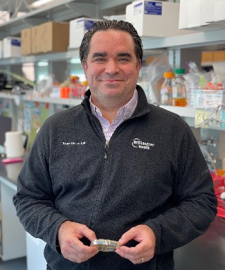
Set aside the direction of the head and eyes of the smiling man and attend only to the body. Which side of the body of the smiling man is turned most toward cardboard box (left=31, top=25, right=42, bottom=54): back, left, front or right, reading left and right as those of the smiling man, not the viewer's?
back

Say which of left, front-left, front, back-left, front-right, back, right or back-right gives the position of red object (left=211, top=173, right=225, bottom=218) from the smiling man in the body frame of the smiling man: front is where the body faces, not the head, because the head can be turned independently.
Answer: back-left

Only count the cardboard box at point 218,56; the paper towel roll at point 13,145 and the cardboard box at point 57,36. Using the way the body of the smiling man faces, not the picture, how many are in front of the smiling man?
0

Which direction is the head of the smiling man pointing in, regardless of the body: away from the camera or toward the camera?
toward the camera

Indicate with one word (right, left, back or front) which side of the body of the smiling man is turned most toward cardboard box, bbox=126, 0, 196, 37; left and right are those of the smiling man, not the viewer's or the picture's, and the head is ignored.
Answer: back

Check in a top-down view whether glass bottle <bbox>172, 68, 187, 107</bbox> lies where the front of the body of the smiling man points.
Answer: no

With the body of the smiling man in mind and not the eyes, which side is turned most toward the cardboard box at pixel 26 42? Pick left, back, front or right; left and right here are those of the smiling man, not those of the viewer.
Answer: back

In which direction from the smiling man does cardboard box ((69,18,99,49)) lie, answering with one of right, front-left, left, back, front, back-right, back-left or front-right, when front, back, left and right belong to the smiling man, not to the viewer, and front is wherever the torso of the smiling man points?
back

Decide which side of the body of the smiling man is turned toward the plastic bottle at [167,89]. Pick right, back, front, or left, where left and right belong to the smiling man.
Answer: back

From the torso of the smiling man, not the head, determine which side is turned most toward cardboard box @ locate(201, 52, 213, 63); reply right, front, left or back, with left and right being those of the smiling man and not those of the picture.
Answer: back

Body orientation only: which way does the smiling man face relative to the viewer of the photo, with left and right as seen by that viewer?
facing the viewer

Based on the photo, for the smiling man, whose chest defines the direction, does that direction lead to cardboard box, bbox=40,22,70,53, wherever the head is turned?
no
